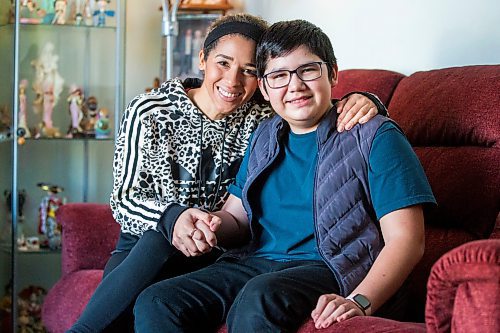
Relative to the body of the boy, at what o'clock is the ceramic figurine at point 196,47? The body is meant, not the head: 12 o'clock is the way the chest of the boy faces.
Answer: The ceramic figurine is roughly at 4 o'clock from the boy.

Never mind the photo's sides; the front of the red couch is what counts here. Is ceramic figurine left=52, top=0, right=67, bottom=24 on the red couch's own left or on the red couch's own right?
on the red couch's own right

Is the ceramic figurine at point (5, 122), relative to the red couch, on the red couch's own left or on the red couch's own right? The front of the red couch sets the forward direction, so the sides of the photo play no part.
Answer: on the red couch's own right

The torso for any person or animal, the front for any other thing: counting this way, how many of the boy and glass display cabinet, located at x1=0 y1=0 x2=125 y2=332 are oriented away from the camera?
0

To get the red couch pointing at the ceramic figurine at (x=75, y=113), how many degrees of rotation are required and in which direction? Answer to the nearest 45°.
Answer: approximately 90° to its right

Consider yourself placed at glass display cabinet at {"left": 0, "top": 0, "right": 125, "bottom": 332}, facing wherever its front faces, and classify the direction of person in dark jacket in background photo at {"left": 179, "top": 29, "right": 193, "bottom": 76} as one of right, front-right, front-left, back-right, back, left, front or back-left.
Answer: left

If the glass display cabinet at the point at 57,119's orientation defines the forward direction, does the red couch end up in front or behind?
in front

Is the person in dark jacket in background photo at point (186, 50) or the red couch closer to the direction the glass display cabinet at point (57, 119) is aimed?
the red couch

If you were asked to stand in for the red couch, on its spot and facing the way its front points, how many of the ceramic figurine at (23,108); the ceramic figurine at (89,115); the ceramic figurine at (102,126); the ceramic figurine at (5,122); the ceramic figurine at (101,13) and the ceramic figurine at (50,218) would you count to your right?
6

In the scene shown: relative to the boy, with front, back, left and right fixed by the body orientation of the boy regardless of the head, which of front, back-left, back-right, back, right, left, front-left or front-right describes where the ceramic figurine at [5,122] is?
right

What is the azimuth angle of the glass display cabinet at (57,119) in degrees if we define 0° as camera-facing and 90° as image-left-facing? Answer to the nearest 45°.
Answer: approximately 0°

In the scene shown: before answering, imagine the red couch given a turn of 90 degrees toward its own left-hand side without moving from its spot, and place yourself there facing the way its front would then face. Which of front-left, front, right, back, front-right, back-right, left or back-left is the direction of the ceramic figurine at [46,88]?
back

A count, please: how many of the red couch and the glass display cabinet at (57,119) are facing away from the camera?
0
